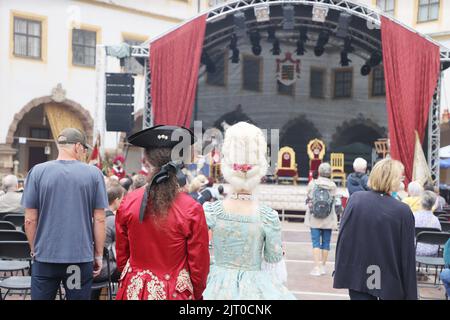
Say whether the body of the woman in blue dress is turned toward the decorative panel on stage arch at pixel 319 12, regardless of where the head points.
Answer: yes

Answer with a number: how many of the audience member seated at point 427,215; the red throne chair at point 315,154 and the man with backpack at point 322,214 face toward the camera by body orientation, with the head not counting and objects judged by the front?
1

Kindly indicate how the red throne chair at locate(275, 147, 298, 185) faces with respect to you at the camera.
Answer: facing the viewer

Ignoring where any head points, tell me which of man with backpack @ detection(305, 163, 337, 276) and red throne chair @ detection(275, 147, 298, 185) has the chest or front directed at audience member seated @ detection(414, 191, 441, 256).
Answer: the red throne chair

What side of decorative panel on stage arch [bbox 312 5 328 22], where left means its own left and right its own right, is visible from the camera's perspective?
front

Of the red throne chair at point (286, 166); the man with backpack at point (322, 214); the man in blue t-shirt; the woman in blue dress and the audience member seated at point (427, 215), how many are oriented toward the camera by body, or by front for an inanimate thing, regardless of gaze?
1

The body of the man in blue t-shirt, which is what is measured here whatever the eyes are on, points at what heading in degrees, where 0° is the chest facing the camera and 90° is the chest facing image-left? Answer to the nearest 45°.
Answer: approximately 180°

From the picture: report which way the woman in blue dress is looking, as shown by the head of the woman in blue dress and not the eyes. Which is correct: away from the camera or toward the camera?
away from the camera

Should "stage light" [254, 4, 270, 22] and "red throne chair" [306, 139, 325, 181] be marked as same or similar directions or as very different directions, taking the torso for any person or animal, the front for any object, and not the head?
same or similar directions

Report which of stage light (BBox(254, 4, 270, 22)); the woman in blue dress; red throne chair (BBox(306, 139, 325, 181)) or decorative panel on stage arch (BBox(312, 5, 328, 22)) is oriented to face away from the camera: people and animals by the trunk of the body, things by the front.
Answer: the woman in blue dress

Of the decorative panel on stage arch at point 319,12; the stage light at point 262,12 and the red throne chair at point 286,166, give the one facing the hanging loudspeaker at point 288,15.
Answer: the red throne chair

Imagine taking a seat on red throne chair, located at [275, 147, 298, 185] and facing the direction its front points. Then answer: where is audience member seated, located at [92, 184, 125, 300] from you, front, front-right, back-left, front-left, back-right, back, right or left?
front

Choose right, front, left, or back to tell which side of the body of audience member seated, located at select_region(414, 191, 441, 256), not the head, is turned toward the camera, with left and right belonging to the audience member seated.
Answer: back

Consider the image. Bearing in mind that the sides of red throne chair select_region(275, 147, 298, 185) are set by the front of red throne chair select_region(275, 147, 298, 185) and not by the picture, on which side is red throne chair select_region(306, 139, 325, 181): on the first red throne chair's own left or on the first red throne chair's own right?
on the first red throne chair's own left

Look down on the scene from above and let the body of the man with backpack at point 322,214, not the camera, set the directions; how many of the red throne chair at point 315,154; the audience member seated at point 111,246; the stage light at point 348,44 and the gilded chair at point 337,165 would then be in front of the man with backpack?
3

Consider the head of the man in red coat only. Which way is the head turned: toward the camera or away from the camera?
away from the camera

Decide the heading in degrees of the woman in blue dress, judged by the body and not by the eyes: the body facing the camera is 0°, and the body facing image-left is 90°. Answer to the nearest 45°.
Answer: approximately 180°
